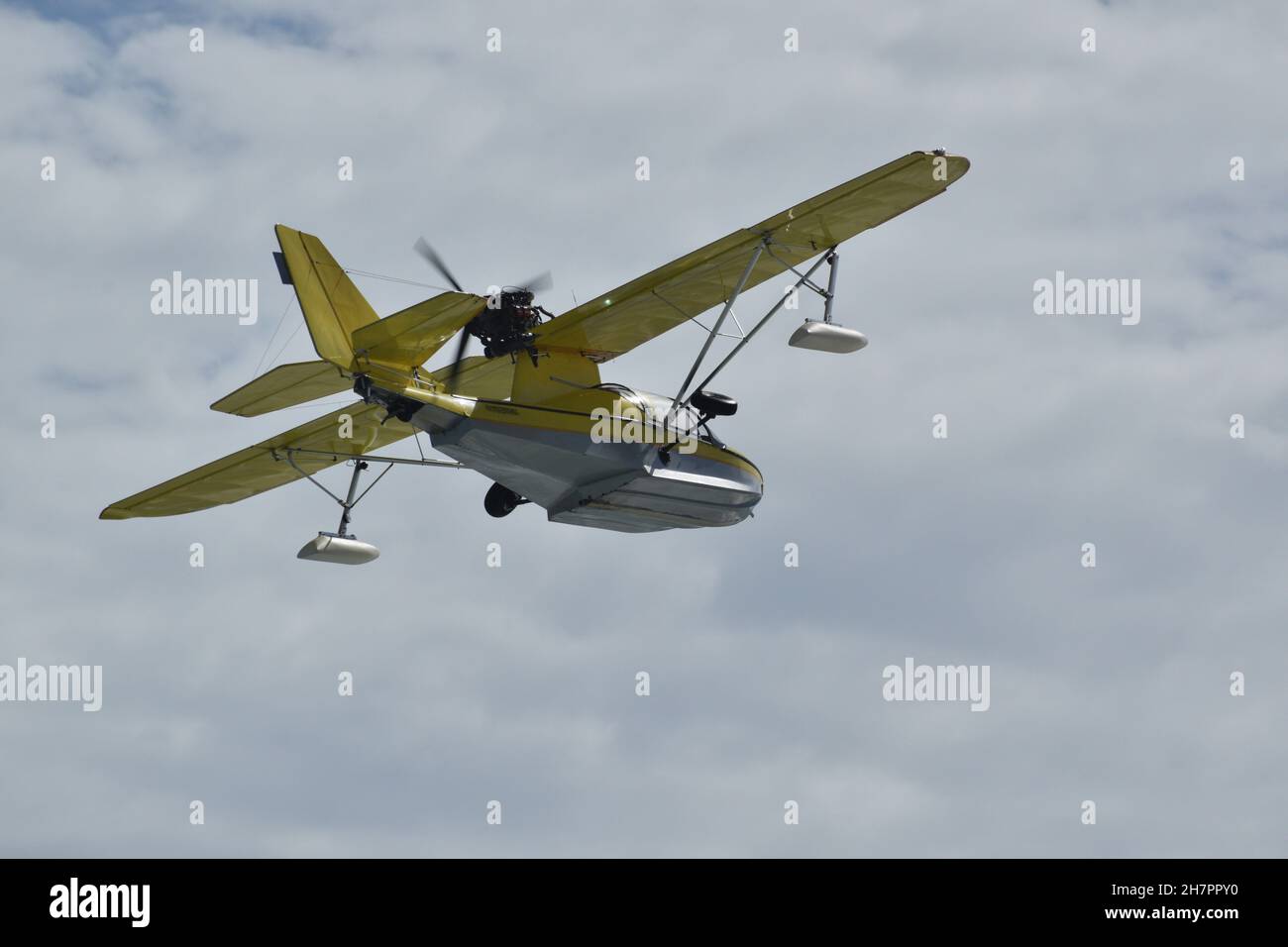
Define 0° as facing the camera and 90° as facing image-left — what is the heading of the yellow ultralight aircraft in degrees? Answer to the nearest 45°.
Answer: approximately 225°
